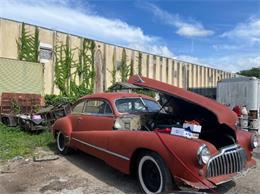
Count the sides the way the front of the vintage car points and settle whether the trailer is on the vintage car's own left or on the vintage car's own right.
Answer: on the vintage car's own left

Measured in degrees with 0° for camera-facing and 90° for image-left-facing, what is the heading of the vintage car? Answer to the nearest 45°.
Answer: approximately 315°
